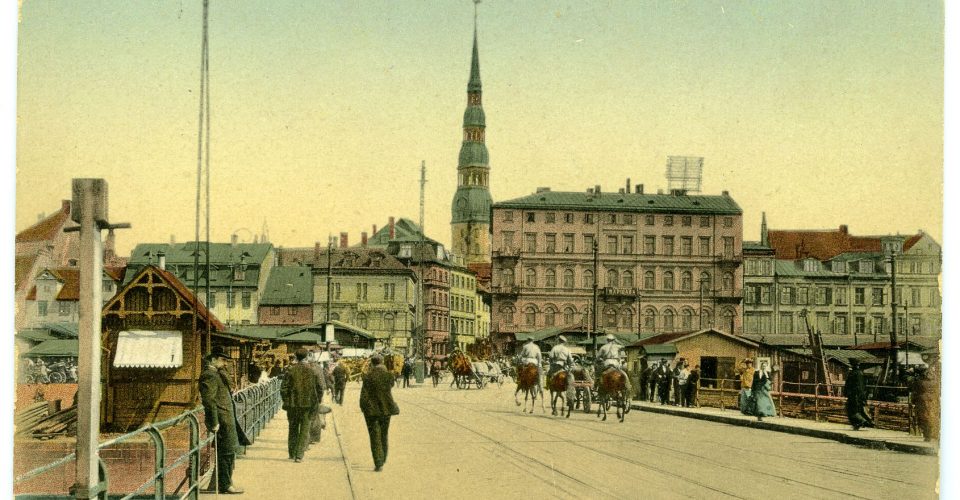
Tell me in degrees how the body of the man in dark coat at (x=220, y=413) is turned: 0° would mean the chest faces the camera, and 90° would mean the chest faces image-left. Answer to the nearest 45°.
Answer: approximately 270°

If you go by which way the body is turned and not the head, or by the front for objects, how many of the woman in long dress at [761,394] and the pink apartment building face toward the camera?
2

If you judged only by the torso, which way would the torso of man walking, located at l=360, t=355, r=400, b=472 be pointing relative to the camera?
away from the camera

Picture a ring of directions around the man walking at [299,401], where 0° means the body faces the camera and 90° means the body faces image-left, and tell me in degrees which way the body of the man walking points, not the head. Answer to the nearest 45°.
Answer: approximately 180°

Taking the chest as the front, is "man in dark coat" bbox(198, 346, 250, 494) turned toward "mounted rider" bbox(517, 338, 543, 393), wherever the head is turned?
no

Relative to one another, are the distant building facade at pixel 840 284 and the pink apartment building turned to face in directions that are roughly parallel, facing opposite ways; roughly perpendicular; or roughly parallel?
roughly parallel

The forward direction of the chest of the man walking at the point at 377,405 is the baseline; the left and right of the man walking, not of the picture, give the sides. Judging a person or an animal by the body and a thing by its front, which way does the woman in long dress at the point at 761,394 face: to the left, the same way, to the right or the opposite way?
the opposite way

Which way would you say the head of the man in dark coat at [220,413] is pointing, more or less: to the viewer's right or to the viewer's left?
to the viewer's right

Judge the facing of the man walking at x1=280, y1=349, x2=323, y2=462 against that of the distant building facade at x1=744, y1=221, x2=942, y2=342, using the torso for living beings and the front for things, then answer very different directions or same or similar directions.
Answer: very different directions

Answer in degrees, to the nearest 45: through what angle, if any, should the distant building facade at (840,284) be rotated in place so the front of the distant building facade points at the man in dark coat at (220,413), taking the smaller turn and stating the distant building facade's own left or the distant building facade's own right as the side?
approximately 45° to the distant building facade's own right
